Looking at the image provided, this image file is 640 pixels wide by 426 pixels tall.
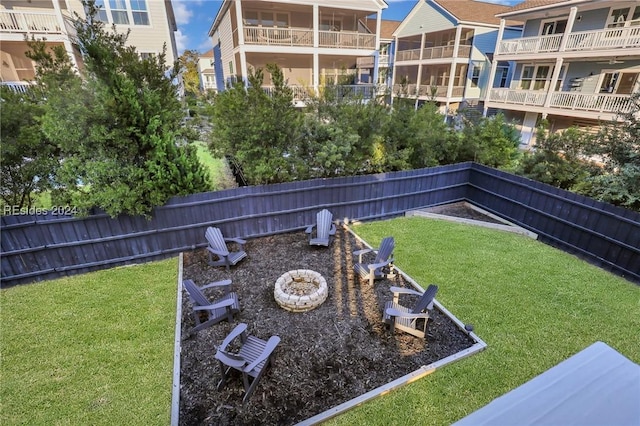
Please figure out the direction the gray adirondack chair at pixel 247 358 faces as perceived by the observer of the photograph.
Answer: facing away from the viewer and to the right of the viewer

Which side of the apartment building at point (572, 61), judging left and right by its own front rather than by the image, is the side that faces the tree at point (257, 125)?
front

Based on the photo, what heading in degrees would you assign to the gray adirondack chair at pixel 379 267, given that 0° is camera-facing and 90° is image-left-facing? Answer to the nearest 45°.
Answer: approximately 45°

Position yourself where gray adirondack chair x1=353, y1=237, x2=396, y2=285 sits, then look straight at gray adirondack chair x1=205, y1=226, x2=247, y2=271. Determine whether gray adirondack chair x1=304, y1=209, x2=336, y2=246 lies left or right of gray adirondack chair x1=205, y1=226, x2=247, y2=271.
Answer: right

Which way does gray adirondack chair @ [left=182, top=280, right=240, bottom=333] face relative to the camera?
to the viewer's right

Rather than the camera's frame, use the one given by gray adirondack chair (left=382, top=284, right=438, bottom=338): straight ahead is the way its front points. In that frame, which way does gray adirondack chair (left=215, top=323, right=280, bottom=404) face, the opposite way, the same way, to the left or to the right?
to the right

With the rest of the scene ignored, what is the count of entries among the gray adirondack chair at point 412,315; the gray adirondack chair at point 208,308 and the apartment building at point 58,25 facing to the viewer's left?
1

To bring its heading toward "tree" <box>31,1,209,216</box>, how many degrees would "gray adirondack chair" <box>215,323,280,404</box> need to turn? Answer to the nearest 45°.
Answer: approximately 90° to its left

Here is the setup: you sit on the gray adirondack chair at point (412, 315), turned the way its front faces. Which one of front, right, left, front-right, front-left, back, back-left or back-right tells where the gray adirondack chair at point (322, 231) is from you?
front-right

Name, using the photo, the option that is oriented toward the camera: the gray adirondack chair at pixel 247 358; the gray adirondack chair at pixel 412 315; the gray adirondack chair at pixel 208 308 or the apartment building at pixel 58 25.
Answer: the apartment building

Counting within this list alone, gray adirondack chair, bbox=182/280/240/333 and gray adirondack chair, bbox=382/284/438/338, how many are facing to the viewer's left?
1

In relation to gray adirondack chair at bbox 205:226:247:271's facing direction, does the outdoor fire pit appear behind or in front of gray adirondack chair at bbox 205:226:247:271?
in front

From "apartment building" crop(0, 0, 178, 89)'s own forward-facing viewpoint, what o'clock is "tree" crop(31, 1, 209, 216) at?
The tree is roughly at 12 o'clock from the apartment building.

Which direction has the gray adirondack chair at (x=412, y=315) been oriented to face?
to the viewer's left

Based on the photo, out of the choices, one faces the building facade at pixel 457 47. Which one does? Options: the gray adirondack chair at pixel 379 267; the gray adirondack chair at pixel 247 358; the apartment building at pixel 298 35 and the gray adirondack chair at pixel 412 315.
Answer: the gray adirondack chair at pixel 247 358
